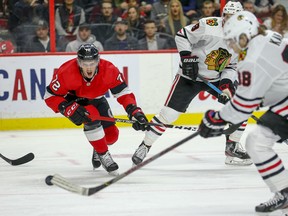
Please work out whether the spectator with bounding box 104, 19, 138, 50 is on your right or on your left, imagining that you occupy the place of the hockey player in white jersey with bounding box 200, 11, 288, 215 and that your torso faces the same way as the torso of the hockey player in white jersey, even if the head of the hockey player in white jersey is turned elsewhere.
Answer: on your right

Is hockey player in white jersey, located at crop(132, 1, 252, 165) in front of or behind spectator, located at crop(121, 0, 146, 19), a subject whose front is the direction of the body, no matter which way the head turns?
in front

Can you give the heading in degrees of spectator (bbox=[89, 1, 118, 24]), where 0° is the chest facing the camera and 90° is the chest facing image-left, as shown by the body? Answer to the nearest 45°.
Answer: approximately 0°

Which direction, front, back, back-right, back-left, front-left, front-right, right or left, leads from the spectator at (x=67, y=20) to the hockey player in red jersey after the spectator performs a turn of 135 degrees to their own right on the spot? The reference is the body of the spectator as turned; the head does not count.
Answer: back-left

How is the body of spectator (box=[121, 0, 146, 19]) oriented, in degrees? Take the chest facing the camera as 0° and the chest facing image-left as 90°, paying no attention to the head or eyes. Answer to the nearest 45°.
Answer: approximately 0°

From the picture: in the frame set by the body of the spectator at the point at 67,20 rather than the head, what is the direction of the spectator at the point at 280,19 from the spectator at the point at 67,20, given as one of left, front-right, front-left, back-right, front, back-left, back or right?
left
